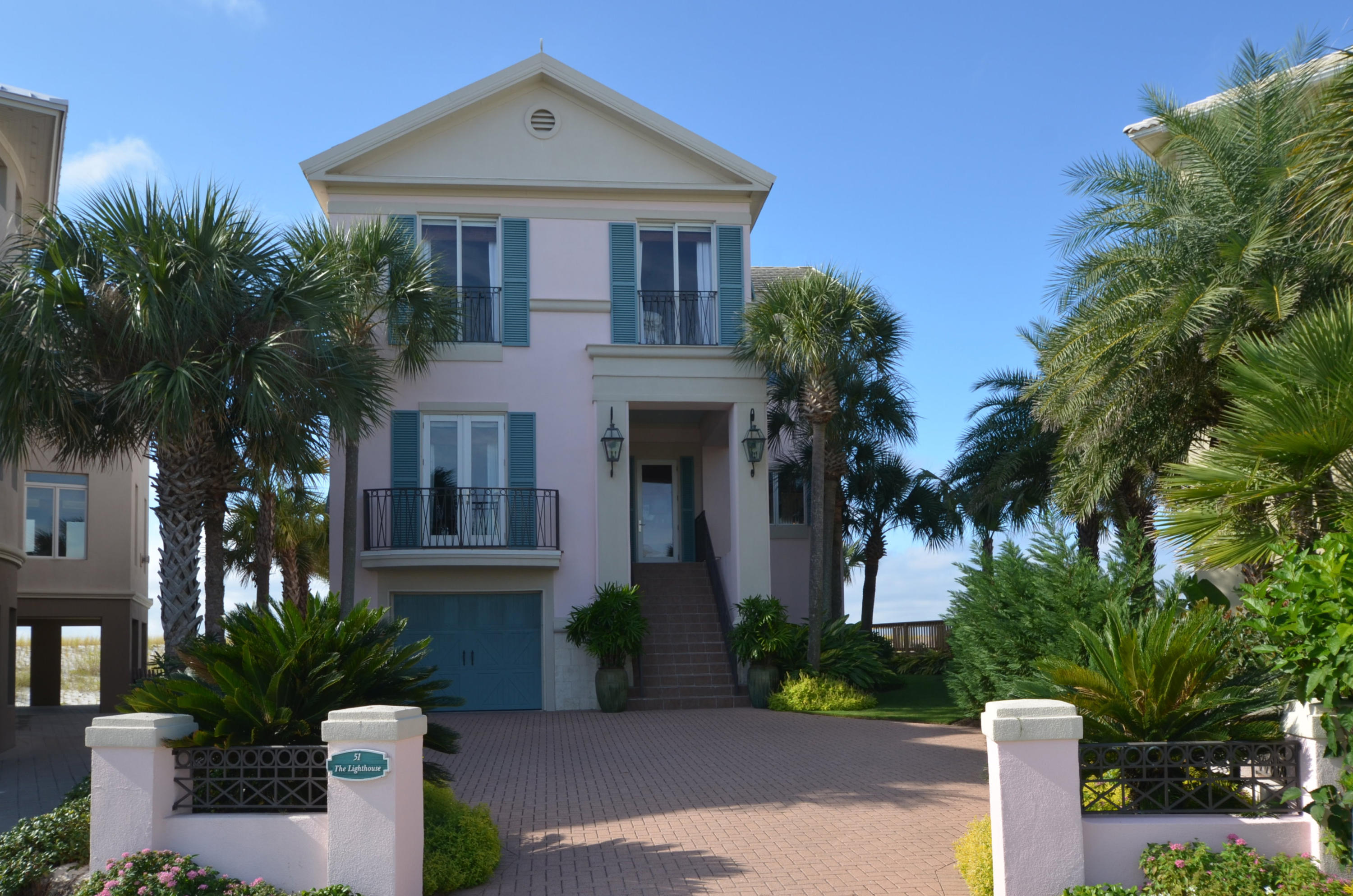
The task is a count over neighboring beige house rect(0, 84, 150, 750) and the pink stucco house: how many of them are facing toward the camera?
2

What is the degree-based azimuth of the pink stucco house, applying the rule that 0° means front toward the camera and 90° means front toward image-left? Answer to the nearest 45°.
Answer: approximately 0°

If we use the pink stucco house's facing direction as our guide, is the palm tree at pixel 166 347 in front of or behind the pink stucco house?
in front

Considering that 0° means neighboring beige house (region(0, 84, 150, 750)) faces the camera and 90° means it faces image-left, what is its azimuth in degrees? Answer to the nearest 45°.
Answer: approximately 0°

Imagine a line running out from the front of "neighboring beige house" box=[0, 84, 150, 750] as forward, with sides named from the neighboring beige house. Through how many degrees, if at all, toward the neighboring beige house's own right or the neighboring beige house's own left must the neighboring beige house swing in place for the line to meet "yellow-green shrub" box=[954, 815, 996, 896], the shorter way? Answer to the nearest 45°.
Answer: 0° — it already faces it

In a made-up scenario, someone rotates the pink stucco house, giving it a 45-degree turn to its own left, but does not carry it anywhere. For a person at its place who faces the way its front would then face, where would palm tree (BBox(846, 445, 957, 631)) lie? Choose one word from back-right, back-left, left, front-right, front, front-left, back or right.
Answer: left

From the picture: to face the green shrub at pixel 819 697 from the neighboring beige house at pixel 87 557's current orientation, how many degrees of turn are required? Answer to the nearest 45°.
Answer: approximately 45° to its left

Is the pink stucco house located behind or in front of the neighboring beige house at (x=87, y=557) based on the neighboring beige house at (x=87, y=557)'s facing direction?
in front
